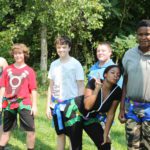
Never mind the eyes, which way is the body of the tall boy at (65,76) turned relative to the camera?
toward the camera

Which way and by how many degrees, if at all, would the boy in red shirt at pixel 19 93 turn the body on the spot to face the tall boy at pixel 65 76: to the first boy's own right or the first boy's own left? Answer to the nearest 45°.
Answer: approximately 90° to the first boy's own left

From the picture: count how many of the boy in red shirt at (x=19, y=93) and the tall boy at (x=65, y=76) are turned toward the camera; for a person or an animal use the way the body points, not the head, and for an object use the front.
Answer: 2

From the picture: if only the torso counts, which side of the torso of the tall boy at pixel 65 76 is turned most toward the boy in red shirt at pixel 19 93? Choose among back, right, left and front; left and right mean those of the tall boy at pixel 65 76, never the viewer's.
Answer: right

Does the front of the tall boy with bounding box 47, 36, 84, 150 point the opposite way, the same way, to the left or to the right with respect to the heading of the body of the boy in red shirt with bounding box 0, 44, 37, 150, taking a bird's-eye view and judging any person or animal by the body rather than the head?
the same way
